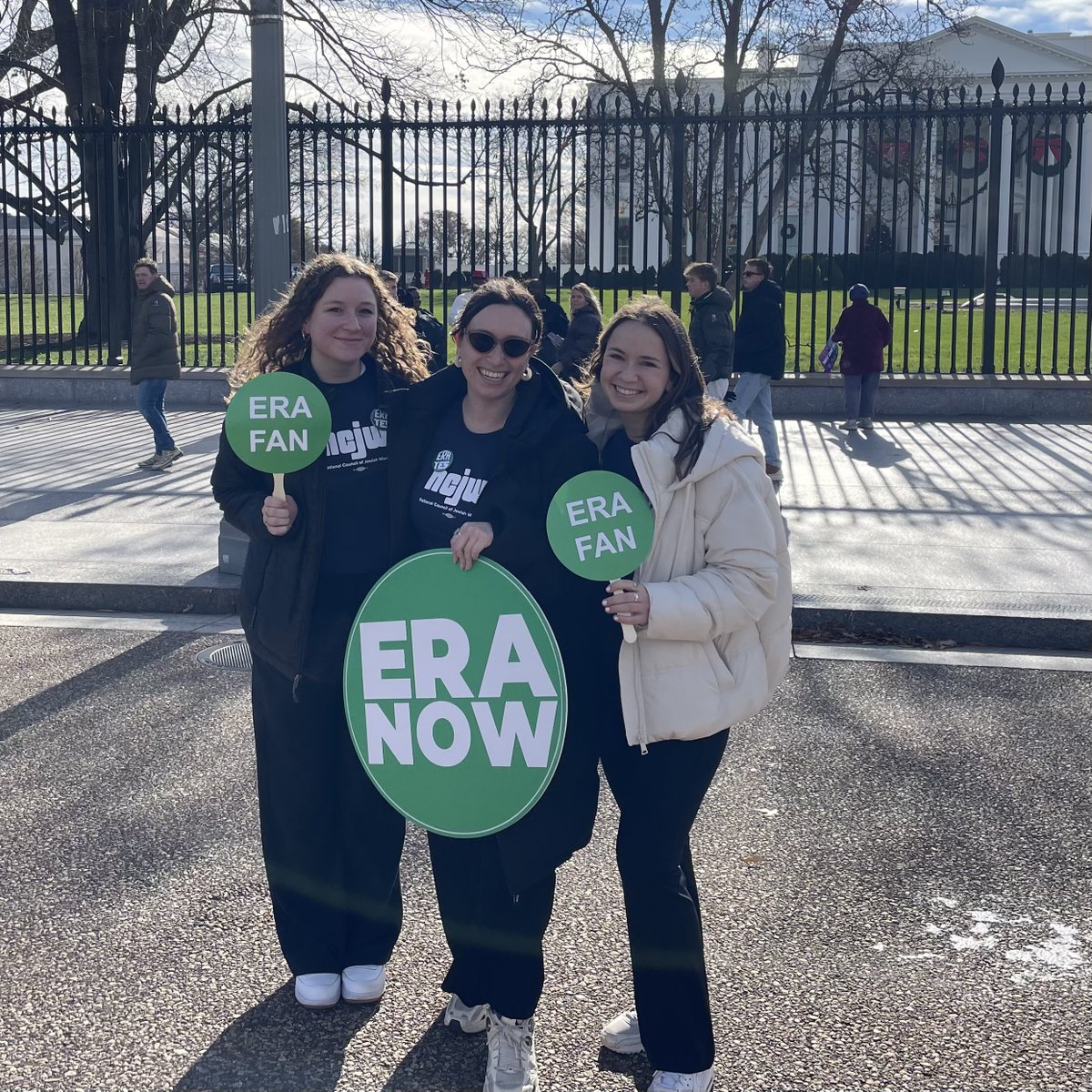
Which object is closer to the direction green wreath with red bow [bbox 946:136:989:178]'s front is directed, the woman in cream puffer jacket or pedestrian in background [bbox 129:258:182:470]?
the woman in cream puffer jacket

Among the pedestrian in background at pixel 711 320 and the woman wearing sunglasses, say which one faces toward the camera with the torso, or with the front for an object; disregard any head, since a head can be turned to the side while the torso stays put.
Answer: the woman wearing sunglasses

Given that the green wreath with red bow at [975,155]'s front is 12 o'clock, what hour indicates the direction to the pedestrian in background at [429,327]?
The pedestrian in background is roughly at 1 o'clock from the green wreath with red bow.

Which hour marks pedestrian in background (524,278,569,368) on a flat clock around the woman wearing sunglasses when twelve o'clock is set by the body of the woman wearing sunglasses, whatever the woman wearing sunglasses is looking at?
The pedestrian in background is roughly at 6 o'clock from the woman wearing sunglasses.

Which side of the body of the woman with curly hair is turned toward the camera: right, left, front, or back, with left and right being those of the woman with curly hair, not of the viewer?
front

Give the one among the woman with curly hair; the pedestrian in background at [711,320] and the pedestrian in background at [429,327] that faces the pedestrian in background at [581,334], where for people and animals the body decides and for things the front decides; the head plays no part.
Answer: the pedestrian in background at [711,320]

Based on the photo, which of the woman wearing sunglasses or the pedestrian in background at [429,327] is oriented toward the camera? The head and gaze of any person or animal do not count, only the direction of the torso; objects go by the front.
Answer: the woman wearing sunglasses

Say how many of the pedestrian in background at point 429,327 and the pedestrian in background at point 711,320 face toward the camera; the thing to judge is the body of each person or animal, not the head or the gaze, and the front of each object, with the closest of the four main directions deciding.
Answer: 0
